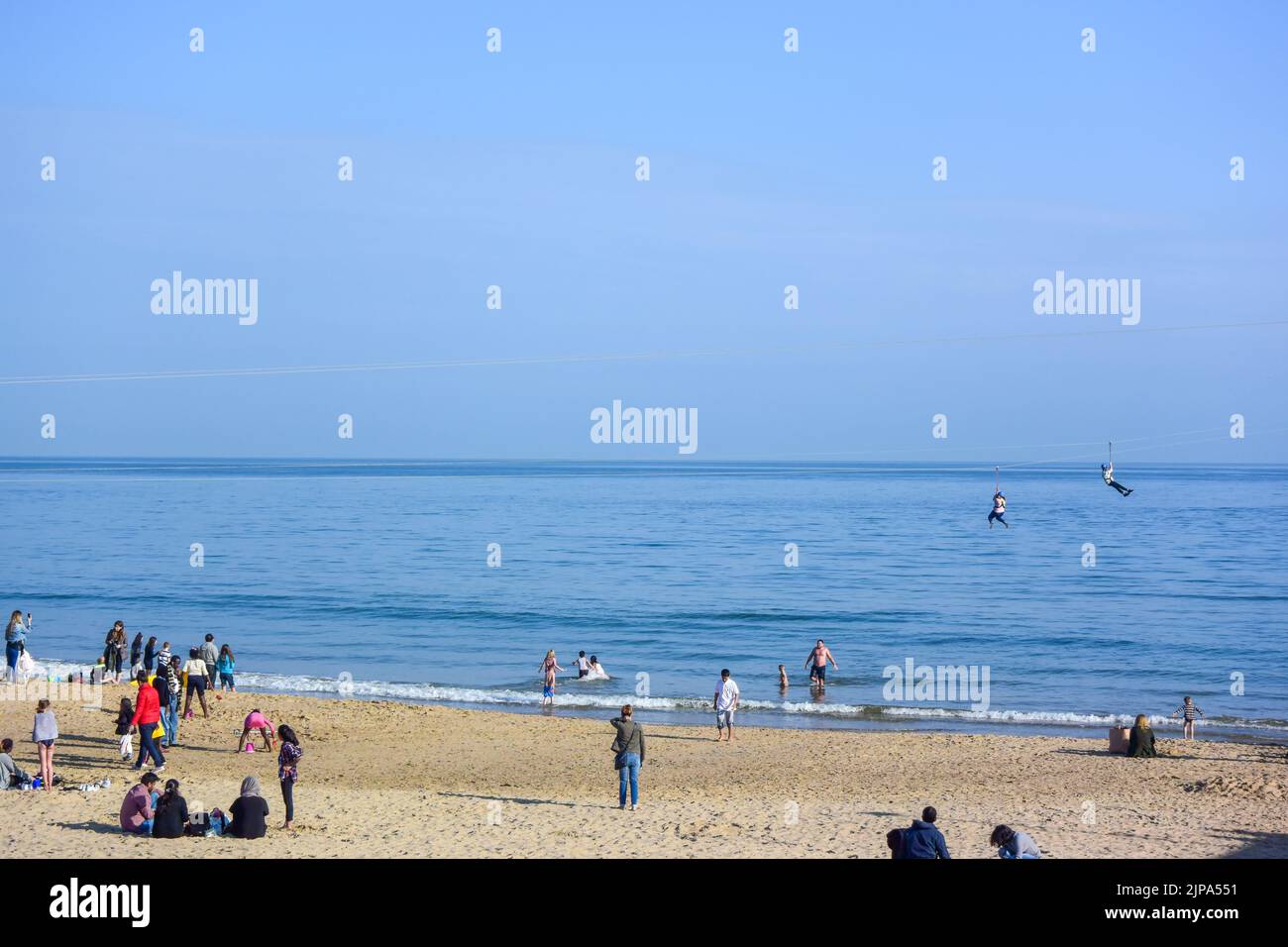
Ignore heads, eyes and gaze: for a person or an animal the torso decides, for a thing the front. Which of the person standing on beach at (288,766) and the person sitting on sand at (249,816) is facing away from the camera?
the person sitting on sand

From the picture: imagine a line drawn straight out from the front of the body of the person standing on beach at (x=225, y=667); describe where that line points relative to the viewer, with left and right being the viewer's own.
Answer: facing away from the viewer

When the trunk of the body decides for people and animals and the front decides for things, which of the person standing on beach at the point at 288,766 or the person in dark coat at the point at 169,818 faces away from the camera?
the person in dark coat

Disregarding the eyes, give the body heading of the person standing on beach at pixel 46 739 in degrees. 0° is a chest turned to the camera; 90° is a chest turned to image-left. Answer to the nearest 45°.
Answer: approximately 180°

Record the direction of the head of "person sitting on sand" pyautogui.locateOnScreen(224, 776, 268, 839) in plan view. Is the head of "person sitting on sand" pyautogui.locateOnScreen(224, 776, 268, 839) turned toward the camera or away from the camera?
away from the camera

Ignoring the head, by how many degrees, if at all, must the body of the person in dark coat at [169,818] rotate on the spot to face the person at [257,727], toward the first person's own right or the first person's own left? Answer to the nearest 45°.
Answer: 0° — they already face them

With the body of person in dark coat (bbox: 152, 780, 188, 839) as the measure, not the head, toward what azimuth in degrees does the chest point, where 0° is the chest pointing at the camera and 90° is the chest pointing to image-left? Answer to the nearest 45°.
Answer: approximately 180°

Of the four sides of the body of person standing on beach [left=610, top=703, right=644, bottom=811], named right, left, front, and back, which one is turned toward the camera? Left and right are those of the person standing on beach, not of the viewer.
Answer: back

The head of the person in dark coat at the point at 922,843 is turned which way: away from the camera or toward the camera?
away from the camera

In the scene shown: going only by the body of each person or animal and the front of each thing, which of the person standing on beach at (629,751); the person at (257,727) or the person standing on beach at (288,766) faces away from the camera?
the person standing on beach at (629,751)
